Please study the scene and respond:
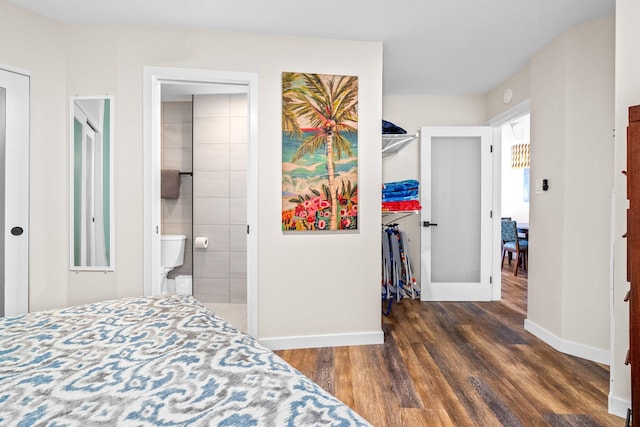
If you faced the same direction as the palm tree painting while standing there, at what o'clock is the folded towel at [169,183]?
The folded towel is roughly at 4 o'clock from the palm tree painting.

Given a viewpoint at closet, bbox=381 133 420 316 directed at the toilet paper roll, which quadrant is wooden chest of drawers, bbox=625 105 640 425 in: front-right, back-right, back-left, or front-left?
back-left

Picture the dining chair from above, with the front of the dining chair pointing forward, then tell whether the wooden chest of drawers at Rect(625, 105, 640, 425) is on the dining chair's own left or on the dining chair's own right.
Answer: on the dining chair's own right

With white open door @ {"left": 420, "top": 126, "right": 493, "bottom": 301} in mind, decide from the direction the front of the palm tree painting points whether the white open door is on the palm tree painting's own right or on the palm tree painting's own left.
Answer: on the palm tree painting's own left

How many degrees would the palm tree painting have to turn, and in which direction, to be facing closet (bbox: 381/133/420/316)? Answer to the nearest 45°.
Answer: approximately 135° to its left

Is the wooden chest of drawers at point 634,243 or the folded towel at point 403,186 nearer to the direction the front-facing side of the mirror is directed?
the wooden chest of drawers

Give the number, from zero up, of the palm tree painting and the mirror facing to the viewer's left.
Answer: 0

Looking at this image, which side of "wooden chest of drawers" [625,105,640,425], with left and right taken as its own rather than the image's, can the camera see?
left

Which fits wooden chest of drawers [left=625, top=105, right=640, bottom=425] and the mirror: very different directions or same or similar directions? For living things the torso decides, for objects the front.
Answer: very different directions

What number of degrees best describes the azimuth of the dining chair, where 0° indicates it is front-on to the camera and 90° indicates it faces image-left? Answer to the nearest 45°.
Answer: approximately 225°

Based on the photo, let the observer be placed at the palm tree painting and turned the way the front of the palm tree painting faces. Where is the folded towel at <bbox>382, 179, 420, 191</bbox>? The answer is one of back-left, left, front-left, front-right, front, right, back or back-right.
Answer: back-left

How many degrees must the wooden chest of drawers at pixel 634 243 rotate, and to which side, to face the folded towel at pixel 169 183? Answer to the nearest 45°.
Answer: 0° — it already faces it

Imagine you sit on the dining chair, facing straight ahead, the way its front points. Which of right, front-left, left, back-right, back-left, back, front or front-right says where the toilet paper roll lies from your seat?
back

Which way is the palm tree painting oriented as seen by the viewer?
toward the camera
